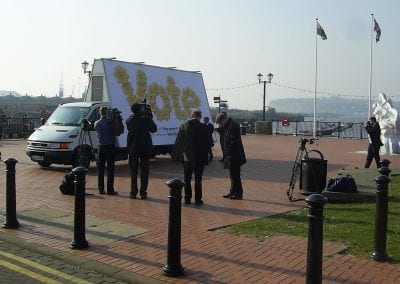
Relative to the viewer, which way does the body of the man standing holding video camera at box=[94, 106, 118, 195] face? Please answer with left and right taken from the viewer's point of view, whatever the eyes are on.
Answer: facing away from the viewer and to the right of the viewer

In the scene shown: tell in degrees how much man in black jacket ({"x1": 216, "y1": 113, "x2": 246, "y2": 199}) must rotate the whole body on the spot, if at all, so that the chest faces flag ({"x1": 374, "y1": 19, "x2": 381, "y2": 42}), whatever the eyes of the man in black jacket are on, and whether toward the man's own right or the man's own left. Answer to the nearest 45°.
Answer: approximately 135° to the man's own right

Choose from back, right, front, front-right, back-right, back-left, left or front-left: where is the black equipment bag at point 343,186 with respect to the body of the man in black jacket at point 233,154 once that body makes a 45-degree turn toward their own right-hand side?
back-right

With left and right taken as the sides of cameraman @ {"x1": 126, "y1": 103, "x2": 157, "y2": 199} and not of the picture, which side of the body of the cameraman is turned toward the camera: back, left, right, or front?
back

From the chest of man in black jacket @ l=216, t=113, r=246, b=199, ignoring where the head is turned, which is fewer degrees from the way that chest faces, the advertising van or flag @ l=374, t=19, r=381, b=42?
the advertising van

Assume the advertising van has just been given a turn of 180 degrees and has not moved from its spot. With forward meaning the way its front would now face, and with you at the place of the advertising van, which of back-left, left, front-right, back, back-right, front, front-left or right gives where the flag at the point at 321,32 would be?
front

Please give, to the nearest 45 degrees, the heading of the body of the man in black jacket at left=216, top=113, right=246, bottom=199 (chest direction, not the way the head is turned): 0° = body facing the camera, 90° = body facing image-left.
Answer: approximately 90°

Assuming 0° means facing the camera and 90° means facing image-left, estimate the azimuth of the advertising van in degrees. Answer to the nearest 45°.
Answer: approximately 45°

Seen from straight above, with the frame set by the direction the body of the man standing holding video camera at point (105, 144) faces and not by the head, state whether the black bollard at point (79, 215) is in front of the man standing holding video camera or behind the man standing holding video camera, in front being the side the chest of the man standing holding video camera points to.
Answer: behind

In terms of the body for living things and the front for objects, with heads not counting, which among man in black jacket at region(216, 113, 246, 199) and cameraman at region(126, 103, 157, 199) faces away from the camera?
the cameraman

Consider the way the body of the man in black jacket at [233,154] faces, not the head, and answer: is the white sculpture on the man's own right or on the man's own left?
on the man's own right
